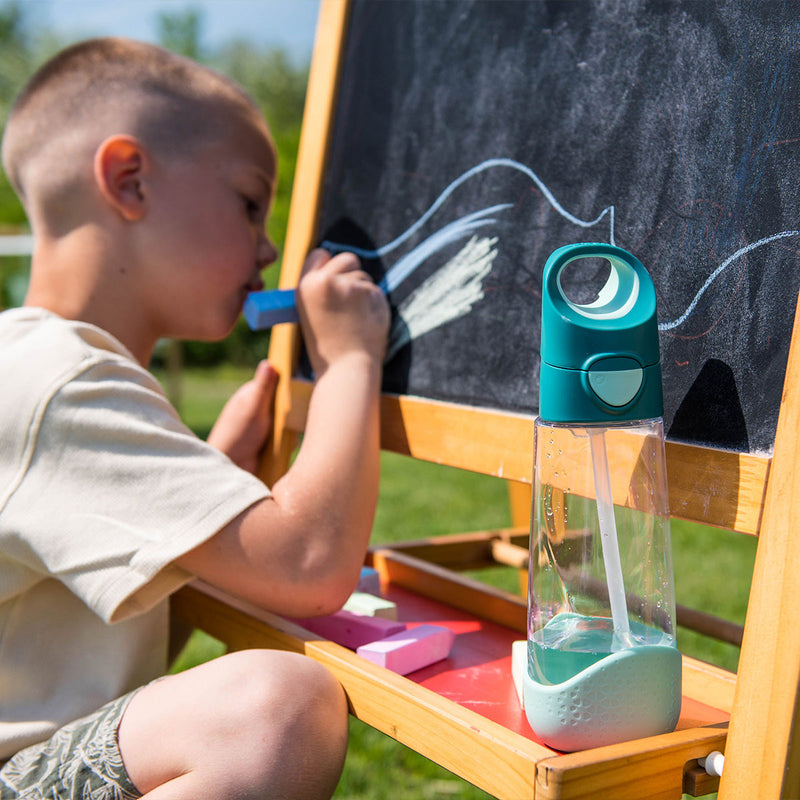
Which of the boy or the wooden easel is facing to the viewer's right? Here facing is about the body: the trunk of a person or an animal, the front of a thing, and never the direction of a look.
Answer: the boy

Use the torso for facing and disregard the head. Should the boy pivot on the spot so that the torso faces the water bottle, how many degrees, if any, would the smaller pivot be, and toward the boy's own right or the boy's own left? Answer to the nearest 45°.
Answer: approximately 45° to the boy's own right

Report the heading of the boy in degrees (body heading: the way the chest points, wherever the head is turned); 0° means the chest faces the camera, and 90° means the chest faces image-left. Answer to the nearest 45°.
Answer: approximately 270°

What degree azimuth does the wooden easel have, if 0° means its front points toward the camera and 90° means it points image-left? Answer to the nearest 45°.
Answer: approximately 45°

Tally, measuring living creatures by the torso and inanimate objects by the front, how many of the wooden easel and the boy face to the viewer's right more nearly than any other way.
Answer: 1
